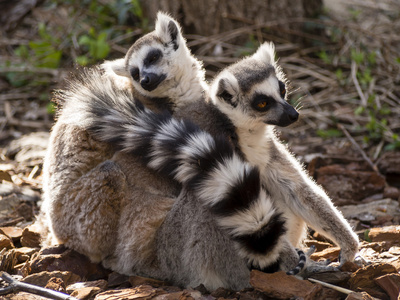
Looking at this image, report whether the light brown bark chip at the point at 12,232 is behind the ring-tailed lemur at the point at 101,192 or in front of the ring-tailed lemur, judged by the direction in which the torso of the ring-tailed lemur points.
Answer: behind

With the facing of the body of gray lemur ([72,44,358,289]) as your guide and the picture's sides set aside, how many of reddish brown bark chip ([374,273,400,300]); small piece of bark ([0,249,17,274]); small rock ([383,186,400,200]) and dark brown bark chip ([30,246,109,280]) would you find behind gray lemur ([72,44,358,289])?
2

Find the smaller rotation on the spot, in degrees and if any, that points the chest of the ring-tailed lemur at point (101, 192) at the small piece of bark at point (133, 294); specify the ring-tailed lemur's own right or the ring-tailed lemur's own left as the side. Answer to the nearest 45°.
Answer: approximately 90° to the ring-tailed lemur's own right

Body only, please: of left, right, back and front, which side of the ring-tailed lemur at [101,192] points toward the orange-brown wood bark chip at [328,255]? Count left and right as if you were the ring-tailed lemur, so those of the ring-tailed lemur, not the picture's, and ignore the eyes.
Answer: front

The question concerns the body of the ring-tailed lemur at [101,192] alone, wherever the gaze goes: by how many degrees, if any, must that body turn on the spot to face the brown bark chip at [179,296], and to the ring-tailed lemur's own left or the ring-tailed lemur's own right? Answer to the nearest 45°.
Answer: approximately 45° to the ring-tailed lemur's own right

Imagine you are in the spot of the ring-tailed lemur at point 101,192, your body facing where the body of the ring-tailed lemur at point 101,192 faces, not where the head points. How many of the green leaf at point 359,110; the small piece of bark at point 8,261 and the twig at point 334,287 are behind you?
1

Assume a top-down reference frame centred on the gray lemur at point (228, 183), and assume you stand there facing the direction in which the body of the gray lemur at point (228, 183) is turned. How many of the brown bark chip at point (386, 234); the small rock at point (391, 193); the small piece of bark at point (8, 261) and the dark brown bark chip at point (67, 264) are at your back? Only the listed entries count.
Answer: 2

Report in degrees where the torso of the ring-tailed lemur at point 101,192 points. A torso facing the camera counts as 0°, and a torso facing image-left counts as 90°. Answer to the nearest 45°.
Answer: approximately 270°

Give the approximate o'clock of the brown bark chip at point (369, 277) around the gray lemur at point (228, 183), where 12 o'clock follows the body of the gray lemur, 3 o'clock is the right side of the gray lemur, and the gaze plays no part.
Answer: The brown bark chip is roughly at 1 o'clock from the gray lemur.

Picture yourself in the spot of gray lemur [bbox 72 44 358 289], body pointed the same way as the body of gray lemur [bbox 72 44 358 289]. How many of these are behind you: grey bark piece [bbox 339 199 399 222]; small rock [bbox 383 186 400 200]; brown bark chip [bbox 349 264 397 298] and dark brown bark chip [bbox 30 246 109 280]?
1

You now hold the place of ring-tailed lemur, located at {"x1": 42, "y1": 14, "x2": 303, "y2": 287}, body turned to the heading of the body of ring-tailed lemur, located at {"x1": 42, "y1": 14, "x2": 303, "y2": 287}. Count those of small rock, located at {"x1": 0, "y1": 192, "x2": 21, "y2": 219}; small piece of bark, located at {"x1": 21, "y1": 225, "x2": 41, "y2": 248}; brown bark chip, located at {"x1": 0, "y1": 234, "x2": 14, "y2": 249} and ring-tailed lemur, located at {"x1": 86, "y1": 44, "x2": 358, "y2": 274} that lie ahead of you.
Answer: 1

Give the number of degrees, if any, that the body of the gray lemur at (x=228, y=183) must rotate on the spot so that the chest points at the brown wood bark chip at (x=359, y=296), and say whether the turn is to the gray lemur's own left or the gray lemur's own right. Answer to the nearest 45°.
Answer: approximately 45° to the gray lemur's own right

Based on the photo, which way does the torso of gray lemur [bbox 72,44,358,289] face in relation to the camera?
to the viewer's right

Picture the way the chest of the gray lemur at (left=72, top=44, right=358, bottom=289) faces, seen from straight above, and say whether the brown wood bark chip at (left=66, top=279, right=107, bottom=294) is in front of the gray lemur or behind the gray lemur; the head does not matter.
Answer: behind
